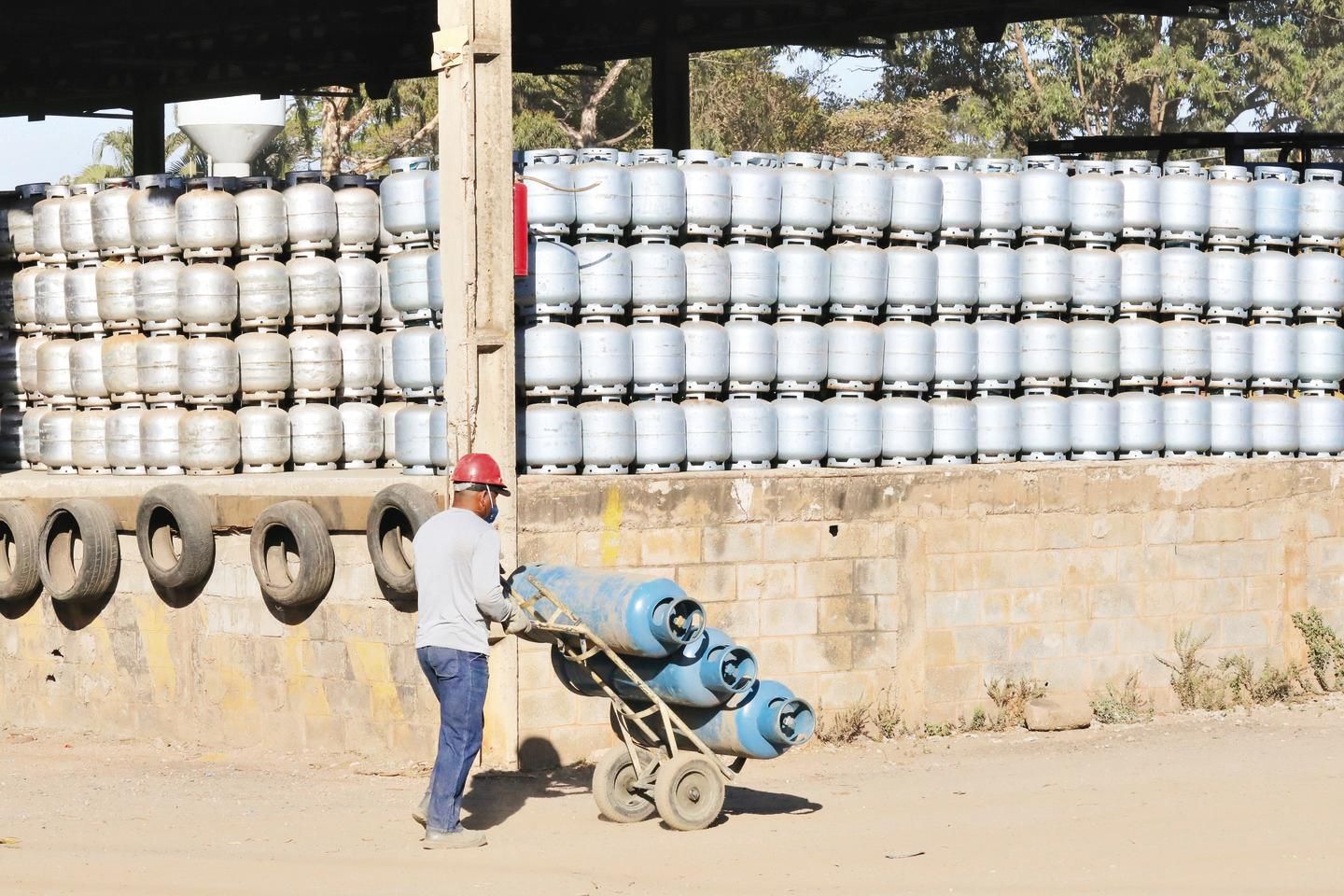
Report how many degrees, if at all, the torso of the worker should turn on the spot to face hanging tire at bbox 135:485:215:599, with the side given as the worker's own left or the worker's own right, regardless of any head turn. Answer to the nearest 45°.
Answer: approximately 90° to the worker's own left

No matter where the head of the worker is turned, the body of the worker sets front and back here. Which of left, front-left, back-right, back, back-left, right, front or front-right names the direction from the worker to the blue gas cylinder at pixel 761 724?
front-right

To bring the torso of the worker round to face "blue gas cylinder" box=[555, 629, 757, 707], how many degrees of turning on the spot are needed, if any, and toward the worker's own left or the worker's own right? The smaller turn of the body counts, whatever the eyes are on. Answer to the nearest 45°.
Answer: approximately 45° to the worker's own right

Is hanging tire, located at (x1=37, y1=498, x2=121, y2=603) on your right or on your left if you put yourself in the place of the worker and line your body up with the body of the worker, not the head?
on your left

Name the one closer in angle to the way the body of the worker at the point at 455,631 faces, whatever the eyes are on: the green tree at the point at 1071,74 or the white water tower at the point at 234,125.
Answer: the green tree

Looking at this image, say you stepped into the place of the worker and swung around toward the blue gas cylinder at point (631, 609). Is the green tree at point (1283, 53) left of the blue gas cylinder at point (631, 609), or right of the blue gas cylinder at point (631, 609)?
left

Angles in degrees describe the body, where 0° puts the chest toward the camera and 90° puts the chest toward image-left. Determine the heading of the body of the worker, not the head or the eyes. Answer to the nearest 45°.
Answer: approximately 225°

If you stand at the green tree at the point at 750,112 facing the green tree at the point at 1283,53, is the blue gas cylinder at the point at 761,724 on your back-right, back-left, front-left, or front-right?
back-right

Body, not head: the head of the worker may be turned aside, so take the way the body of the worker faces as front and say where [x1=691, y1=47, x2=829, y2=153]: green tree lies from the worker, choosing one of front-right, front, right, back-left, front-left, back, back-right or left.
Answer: front-left
